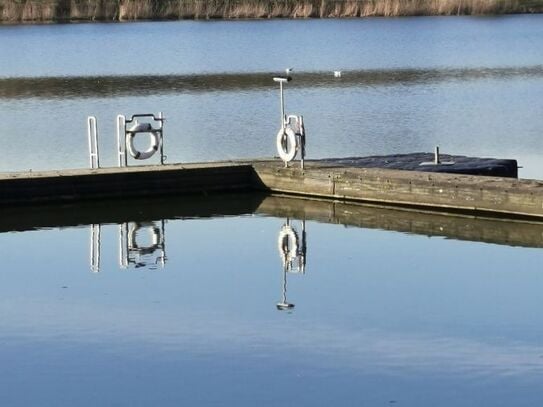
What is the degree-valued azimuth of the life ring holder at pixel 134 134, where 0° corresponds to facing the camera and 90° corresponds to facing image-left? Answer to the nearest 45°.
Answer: approximately 0°

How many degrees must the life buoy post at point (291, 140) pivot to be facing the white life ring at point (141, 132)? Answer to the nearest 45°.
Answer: approximately 45° to its right

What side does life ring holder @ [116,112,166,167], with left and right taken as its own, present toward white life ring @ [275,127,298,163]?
left

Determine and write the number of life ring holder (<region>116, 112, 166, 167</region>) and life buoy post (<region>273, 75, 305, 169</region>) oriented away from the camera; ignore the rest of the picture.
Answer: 0

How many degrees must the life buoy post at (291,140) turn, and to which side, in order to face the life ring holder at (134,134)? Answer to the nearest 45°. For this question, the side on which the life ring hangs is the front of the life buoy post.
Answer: approximately 45° to its right

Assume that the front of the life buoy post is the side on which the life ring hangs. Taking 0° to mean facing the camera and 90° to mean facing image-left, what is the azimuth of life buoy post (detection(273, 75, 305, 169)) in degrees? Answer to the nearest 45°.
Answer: approximately 45°
